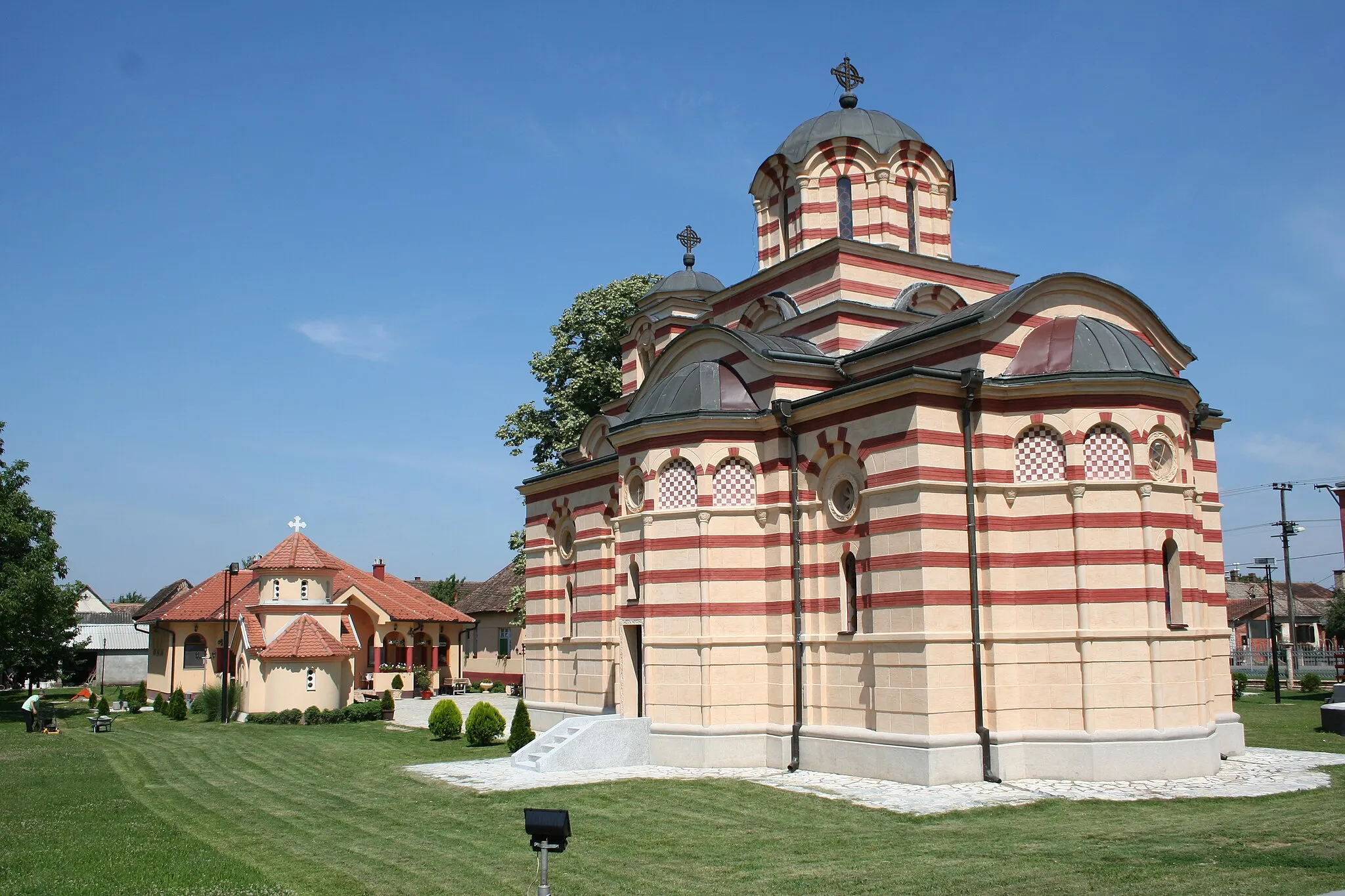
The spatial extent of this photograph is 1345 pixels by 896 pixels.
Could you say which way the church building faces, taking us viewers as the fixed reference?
facing away from the viewer and to the left of the viewer

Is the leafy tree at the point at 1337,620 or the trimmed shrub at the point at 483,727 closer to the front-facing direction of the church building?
the trimmed shrub

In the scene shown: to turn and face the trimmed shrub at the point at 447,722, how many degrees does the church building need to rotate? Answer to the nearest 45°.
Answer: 0° — it already faces it
